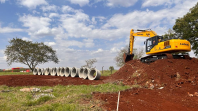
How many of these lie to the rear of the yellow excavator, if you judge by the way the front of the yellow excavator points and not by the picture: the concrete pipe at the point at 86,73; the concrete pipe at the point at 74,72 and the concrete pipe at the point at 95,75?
0

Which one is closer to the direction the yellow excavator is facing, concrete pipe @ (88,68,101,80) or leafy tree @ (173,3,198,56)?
the concrete pipe

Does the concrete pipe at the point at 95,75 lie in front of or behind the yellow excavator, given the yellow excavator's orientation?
in front

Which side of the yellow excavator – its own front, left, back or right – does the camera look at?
left

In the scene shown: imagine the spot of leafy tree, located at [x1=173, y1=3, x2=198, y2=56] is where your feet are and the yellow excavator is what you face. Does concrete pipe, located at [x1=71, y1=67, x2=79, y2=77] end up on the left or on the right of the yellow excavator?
right
